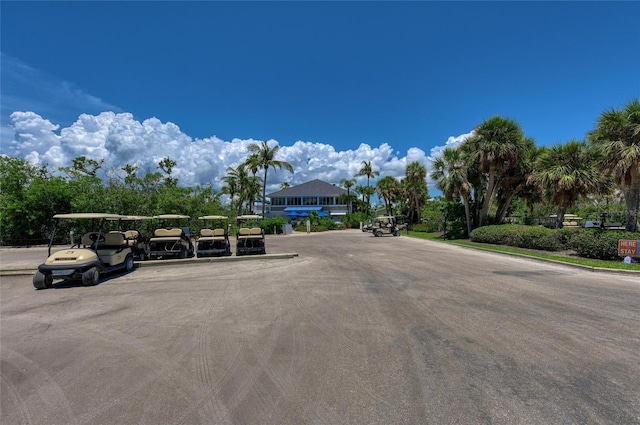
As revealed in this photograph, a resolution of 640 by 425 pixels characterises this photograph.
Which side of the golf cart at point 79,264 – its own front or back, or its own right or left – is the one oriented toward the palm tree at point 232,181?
back

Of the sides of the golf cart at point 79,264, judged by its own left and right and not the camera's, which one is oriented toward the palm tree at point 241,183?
back

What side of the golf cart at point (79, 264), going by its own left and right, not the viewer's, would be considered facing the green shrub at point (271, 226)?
back

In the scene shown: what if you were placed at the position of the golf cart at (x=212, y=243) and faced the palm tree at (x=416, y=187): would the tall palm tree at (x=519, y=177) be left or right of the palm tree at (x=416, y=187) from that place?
right

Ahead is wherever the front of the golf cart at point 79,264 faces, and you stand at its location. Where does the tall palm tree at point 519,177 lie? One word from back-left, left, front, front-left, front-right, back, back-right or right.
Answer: back-left

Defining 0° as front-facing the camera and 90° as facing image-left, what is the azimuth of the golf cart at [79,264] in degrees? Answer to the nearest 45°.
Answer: approximately 45°

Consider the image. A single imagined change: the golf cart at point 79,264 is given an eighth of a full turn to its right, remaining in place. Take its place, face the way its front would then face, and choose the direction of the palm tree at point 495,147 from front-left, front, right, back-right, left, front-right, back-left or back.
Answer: back

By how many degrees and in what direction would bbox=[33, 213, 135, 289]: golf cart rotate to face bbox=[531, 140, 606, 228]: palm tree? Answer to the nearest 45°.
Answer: approximately 135° to its left

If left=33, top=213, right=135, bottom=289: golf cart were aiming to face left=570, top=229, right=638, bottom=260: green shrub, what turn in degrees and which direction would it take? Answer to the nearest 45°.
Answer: approximately 90° to its left
